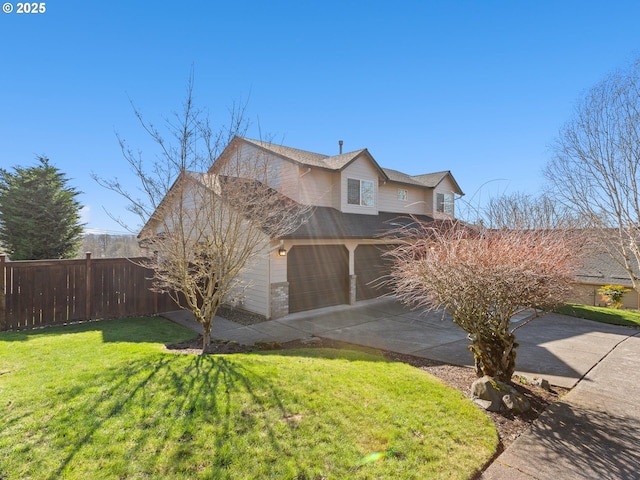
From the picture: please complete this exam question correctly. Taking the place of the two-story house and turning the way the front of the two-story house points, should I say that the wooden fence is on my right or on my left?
on my right

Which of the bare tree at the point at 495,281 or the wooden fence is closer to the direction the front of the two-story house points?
the bare tree

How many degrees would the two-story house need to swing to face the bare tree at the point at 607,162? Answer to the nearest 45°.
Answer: approximately 45° to its left

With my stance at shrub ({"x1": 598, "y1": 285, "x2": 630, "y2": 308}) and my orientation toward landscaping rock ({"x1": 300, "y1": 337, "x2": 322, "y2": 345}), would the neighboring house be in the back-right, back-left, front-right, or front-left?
back-right

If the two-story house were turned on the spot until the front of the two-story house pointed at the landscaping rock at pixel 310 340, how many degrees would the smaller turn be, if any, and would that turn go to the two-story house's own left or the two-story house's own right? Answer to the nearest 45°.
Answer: approximately 45° to the two-story house's own right

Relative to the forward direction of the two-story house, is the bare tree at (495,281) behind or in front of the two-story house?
in front

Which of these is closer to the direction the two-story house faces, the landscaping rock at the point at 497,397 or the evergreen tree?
the landscaping rock

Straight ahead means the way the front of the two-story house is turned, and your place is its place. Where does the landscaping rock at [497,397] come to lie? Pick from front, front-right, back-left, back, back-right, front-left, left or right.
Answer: front-right
